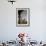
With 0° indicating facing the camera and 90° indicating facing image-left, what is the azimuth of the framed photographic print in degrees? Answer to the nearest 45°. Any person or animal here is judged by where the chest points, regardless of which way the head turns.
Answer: approximately 0°
